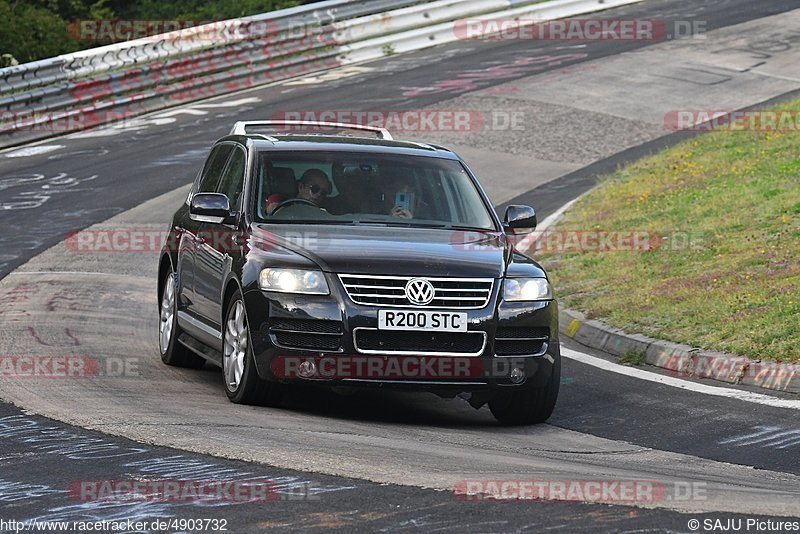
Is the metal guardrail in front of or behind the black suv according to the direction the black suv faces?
behind

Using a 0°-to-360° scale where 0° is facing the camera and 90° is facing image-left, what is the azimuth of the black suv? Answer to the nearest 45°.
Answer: approximately 315°
